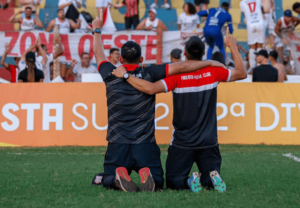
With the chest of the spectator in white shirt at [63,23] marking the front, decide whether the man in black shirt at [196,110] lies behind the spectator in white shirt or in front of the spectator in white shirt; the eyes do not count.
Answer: in front

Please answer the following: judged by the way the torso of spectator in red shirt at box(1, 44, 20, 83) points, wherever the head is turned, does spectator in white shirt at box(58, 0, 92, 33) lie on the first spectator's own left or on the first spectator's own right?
on the first spectator's own left

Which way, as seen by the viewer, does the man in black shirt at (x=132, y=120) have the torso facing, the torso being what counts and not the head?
away from the camera

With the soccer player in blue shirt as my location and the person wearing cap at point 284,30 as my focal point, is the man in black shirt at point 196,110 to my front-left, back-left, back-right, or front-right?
back-right

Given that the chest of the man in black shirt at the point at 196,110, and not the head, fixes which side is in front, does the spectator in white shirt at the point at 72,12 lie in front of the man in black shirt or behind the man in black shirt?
in front

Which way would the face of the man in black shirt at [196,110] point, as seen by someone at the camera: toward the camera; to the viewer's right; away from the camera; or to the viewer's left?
away from the camera

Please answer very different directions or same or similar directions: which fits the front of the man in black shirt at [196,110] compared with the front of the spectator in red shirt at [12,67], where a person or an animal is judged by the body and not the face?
very different directions

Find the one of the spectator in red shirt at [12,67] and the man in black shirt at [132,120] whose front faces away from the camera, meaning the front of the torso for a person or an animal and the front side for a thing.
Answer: the man in black shirt

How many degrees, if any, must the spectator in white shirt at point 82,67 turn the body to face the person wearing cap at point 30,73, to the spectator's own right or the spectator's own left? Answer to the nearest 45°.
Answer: approximately 45° to the spectator's own right

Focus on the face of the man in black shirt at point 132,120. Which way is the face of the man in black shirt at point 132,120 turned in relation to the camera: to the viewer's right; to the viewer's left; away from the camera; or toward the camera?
away from the camera

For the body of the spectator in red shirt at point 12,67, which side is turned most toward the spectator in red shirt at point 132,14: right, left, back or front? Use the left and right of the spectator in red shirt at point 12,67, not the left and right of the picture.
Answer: left

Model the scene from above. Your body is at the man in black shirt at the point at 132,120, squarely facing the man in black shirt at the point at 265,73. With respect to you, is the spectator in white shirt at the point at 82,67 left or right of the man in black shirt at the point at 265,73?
left

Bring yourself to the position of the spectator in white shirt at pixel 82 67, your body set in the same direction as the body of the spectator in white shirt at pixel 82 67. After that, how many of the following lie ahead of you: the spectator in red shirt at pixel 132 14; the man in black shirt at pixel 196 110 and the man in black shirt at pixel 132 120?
2
